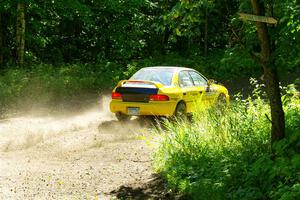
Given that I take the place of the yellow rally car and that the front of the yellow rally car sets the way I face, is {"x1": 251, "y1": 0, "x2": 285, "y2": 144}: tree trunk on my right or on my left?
on my right

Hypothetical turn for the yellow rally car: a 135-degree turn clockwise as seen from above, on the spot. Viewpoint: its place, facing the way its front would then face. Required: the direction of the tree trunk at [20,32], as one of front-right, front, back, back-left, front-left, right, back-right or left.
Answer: back-right

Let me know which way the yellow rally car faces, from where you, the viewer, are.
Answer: facing away from the viewer and to the right of the viewer
